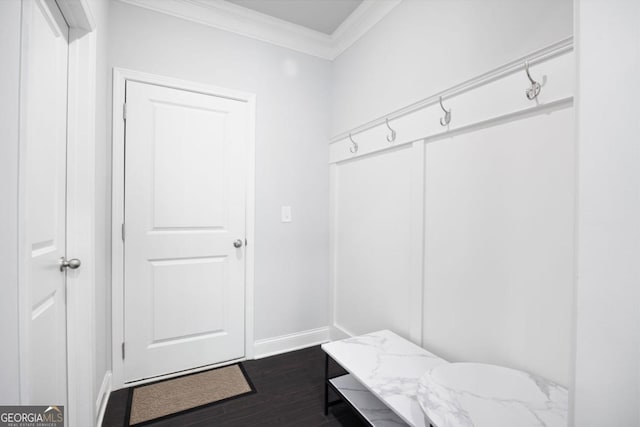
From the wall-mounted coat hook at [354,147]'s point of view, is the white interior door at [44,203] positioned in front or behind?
in front

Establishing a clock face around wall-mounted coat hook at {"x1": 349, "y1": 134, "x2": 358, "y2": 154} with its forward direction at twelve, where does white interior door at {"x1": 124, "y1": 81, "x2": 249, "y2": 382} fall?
The white interior door is roughly at 1 o'clock from the wall-mounted coat hook.

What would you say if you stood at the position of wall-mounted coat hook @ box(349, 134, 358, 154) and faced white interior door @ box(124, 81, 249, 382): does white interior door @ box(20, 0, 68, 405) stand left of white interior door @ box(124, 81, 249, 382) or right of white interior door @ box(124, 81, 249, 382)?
left

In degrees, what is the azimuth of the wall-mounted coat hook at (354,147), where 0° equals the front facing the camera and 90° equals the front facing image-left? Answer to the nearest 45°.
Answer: approximately 45°

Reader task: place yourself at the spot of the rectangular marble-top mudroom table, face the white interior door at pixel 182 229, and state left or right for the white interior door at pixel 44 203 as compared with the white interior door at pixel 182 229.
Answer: left
